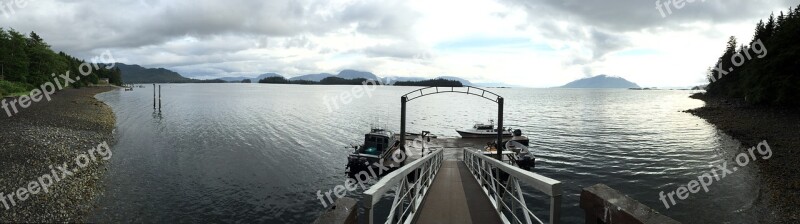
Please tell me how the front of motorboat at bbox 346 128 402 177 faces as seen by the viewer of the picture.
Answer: facing away from the viewer and to the right of the viewer

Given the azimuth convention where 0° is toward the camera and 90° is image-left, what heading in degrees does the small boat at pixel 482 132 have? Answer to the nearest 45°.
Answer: approximately 90°

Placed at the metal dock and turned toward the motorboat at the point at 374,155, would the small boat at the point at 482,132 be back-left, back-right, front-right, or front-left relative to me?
front-right

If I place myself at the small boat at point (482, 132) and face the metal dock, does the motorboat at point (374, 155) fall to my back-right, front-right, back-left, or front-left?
front-right

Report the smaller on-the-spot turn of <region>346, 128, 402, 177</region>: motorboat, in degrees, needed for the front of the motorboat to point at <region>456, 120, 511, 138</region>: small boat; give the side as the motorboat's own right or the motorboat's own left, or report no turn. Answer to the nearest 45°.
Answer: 0° — it already faces it

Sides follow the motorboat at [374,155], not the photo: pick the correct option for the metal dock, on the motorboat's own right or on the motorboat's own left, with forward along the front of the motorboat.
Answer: on the motorboat's own right

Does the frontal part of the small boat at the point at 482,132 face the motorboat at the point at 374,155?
no

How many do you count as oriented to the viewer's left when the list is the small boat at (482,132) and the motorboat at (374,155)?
1
